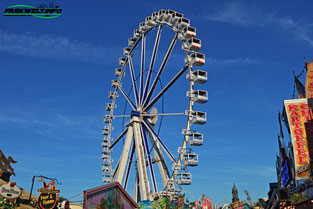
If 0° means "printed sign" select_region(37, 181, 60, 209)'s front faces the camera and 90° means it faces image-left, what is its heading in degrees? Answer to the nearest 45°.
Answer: approximately 0°

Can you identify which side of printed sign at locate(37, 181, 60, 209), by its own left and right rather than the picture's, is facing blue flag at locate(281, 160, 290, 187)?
left

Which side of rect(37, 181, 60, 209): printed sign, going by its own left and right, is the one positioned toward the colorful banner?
left

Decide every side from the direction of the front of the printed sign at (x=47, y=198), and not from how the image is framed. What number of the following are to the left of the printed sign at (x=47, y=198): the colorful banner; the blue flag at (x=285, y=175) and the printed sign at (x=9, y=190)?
2

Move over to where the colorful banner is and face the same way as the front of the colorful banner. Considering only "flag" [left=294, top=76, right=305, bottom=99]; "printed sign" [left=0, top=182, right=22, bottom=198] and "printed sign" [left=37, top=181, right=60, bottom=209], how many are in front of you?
2

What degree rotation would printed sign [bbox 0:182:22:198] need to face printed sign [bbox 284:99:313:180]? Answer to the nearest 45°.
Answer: approximately 90° to its left

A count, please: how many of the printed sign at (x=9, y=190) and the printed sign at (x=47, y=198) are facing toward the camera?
2
